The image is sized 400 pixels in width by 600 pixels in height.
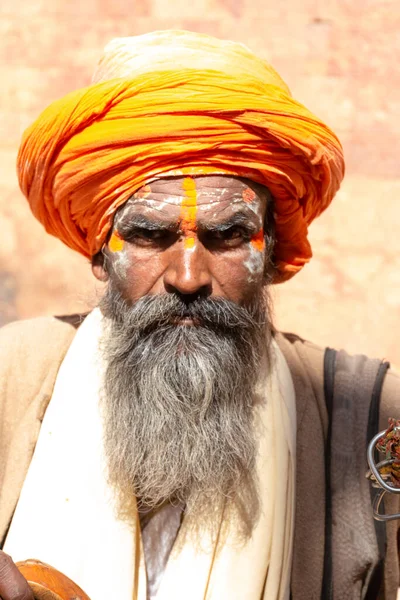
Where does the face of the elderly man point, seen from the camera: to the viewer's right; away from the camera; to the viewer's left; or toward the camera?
toward the camera

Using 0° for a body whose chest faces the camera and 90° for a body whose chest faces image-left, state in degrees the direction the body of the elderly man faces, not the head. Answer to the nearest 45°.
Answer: approximately 0°
